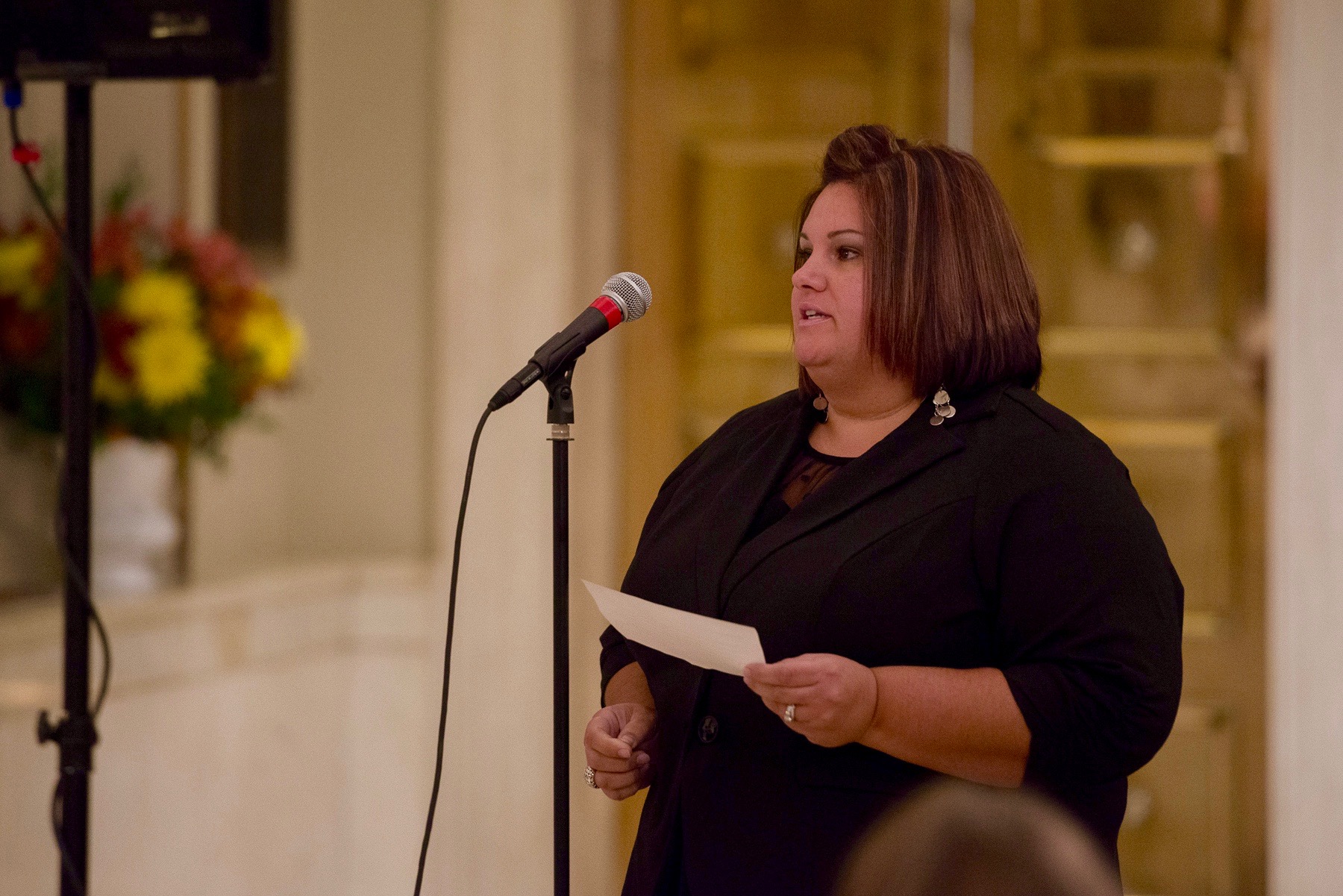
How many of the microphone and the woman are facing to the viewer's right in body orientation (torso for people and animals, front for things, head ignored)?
1

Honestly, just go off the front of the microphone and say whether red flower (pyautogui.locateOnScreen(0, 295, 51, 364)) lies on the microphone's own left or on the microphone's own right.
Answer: on the microphone's own left

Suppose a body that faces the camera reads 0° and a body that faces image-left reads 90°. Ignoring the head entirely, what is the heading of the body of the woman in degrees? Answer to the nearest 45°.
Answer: approximately 45°

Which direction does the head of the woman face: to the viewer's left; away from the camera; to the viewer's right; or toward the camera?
to the viewer's left

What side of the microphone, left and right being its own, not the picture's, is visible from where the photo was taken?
right

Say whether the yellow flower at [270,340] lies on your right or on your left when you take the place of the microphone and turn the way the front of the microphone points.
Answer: on your left

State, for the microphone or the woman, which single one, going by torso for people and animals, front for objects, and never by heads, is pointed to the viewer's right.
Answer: the microphone

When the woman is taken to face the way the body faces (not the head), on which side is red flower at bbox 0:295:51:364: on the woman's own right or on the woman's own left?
on the woman's own right
